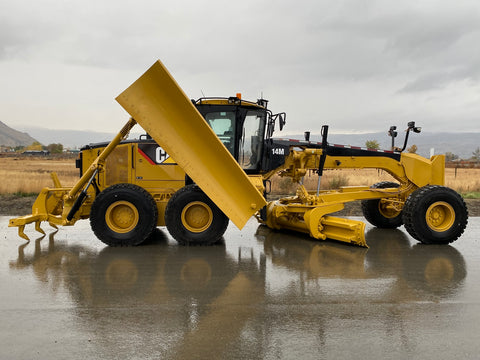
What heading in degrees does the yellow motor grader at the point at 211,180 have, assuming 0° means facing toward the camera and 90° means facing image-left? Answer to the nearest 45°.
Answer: approximately 270°
